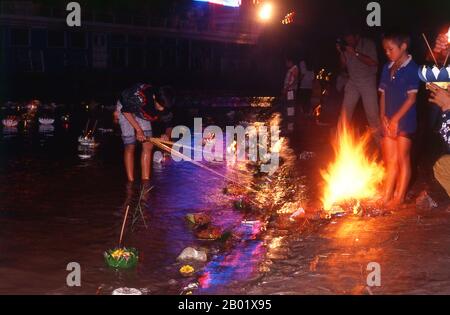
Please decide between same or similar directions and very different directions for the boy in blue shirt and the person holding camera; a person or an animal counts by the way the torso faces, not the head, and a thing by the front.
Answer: same or similar directions

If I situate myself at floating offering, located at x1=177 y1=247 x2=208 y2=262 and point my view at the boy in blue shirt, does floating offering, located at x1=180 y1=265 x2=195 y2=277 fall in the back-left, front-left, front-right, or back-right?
back-right

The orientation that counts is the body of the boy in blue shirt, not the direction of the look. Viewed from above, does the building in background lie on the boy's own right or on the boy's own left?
on the boy's own right

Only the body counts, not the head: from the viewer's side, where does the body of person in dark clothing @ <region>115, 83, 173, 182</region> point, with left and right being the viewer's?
facing the viewer and to the right of the viewer

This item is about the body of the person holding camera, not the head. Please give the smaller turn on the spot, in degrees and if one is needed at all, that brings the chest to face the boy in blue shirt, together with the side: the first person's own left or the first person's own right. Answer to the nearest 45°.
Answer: approximately 45° to the first person's own left

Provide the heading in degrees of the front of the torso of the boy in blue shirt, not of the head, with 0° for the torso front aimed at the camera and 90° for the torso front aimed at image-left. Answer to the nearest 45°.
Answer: approximately 45°

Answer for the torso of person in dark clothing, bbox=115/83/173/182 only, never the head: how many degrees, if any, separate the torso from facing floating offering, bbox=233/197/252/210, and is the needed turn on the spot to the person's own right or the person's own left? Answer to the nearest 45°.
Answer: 0° — they already face it

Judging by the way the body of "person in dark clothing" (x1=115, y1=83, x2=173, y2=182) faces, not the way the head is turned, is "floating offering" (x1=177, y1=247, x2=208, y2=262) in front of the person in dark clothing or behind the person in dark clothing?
in front

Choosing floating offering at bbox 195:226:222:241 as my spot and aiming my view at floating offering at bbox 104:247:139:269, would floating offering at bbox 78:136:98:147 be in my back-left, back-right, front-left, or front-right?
back-right

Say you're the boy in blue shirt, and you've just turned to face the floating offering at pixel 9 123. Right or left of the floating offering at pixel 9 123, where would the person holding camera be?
right

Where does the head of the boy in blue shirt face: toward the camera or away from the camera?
toward the camera

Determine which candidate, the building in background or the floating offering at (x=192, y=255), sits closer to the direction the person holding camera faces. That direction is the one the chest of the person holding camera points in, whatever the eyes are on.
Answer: the floating offering

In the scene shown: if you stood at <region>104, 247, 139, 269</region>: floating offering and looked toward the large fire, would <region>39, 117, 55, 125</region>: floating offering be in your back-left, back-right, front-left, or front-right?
front-left

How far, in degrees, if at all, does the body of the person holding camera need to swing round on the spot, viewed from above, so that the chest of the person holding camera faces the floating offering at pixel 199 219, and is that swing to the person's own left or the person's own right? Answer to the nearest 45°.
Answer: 0° — they already face it

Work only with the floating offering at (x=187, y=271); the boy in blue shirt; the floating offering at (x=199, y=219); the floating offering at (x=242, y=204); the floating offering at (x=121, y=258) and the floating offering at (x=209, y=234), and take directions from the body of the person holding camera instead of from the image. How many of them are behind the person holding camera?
0

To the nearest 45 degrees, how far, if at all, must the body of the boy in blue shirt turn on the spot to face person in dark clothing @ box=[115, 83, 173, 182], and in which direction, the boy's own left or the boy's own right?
approximately 45° to the boy's own right

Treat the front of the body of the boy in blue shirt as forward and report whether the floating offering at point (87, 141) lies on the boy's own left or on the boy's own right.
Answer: on the boy's own right
